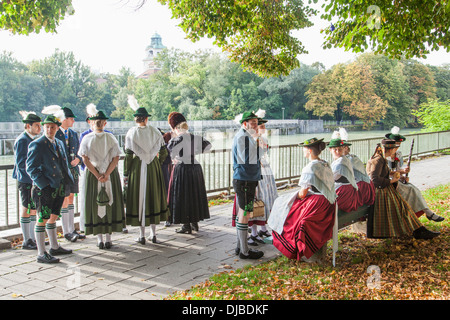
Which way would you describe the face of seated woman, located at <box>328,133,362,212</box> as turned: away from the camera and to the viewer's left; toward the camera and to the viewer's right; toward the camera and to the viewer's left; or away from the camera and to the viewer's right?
toward the camera and to the viewer's left

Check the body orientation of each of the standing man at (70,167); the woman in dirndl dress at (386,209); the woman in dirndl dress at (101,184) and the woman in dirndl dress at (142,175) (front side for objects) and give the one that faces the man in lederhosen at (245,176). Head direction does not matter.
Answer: the standing man

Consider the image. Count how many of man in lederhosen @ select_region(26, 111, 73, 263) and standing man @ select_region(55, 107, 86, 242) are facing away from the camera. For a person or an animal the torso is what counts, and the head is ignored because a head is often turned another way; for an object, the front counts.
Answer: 0

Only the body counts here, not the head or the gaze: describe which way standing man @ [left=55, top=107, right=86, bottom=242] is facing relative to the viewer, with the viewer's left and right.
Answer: facing the viewer and to the right of the viewer

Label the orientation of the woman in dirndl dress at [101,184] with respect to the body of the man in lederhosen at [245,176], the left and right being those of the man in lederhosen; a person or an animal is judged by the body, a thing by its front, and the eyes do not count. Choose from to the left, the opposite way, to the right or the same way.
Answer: to the left

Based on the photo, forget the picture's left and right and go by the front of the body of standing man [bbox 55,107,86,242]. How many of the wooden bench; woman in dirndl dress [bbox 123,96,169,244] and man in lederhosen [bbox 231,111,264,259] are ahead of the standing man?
3
